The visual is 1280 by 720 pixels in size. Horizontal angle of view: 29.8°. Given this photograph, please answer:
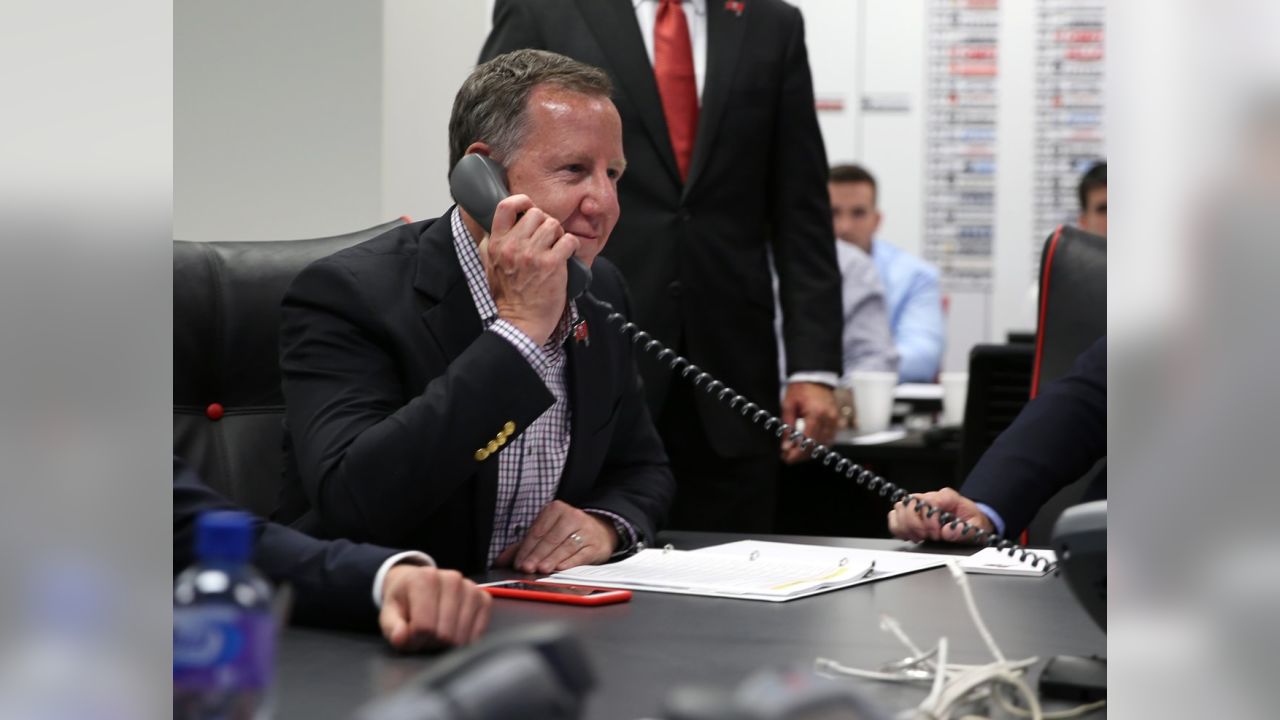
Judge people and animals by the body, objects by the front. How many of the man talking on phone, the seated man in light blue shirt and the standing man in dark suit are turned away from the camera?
0

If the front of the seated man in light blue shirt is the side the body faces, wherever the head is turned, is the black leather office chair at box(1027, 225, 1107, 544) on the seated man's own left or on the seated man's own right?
on the seated man's own left

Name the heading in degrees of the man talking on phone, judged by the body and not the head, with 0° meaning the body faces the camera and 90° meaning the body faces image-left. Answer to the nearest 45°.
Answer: approximately 315°

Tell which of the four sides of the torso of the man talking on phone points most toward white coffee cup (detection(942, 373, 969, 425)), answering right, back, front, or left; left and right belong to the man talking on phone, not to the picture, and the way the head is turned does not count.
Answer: left

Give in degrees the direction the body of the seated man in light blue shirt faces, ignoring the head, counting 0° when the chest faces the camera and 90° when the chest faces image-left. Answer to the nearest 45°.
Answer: approximately 45°

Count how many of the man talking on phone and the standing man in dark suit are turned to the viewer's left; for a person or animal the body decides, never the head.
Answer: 0

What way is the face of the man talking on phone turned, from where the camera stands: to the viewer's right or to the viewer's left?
to the viewer's right

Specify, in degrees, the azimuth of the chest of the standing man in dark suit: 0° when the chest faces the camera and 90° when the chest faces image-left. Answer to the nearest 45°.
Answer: approximately 0°

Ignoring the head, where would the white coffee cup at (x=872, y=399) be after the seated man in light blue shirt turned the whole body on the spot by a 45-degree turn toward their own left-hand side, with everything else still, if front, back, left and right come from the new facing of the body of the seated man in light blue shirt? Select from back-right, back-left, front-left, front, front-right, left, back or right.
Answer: front

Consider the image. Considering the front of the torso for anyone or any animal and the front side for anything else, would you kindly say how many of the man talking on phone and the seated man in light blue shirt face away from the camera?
0

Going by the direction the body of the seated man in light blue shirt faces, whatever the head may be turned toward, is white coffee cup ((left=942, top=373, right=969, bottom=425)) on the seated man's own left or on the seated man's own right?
on the seated man's own left
